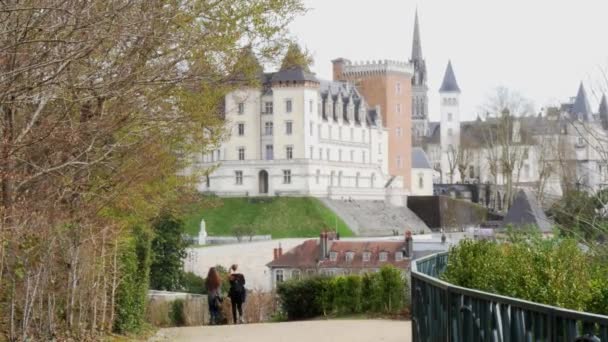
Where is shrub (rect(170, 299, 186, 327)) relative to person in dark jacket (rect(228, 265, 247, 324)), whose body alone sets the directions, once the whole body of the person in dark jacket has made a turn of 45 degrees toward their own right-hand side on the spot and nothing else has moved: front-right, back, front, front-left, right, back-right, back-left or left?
left

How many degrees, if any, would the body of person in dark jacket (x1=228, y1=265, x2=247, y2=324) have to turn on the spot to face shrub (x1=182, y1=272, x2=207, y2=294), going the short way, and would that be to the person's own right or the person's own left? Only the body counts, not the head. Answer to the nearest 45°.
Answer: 0° — they already face it

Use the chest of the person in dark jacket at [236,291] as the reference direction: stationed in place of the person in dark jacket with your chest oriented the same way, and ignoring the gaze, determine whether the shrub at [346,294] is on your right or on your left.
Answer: on your right

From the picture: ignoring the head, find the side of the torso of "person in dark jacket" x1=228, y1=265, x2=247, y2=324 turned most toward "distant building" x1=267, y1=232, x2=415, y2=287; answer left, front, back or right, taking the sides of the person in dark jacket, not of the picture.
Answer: front

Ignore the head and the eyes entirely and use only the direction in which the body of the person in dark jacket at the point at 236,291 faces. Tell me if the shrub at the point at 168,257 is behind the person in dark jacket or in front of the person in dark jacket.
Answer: in front

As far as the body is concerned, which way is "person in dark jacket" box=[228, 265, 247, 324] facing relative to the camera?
away from the camera
